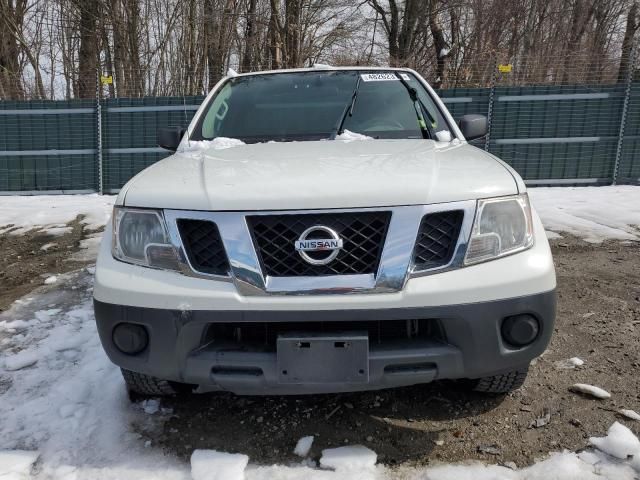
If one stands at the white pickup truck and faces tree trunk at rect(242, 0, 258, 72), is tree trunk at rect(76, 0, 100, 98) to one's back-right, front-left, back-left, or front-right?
front-left

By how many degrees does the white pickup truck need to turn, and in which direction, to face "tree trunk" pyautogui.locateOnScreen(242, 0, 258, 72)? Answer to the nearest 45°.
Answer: approximately 180°

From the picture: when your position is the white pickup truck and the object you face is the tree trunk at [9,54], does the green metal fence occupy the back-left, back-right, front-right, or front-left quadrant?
front-right

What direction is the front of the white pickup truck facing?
toward the camera

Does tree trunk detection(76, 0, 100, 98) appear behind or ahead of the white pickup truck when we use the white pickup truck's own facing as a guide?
behind

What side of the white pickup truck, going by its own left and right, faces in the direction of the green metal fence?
back

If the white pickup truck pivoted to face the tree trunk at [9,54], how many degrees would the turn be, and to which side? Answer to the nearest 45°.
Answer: approximately 135° to its right
